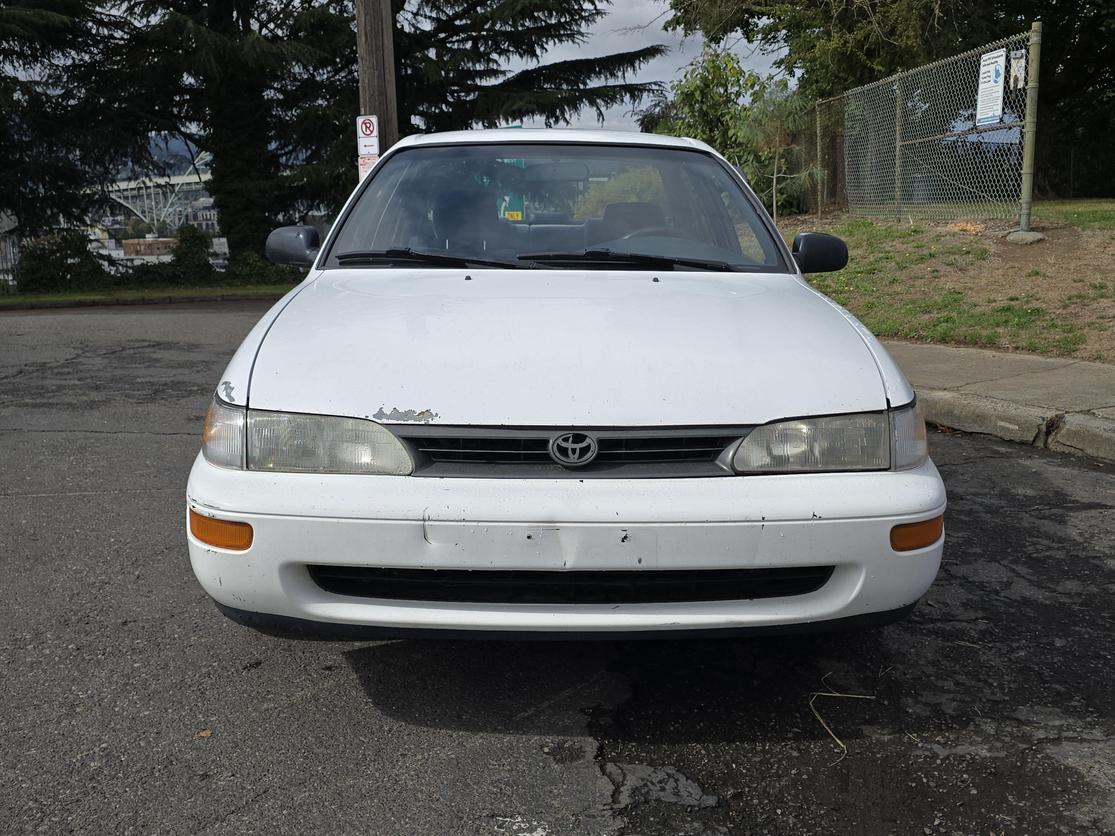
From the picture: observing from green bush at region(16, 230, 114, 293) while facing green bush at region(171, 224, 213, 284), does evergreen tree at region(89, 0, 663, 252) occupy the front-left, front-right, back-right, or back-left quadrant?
front-left

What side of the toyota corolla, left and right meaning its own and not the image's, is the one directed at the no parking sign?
back

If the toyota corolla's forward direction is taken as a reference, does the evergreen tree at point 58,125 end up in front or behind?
behind

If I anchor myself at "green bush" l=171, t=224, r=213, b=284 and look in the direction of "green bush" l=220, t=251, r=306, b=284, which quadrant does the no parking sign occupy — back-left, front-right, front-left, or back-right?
front-right

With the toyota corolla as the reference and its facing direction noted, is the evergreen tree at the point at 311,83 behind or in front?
behind

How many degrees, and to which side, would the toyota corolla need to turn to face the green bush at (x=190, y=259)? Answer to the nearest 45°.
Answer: approximately 180°

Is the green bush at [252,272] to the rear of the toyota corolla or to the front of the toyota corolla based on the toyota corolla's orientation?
to the rear

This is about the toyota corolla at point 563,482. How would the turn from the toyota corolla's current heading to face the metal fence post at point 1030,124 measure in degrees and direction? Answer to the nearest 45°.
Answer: approximately 135° to its left

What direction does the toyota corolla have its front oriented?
toward the camera

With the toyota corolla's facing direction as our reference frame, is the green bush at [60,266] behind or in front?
behind

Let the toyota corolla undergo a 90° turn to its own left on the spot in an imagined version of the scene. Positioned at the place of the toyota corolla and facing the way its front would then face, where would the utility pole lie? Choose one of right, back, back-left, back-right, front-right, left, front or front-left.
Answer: left
